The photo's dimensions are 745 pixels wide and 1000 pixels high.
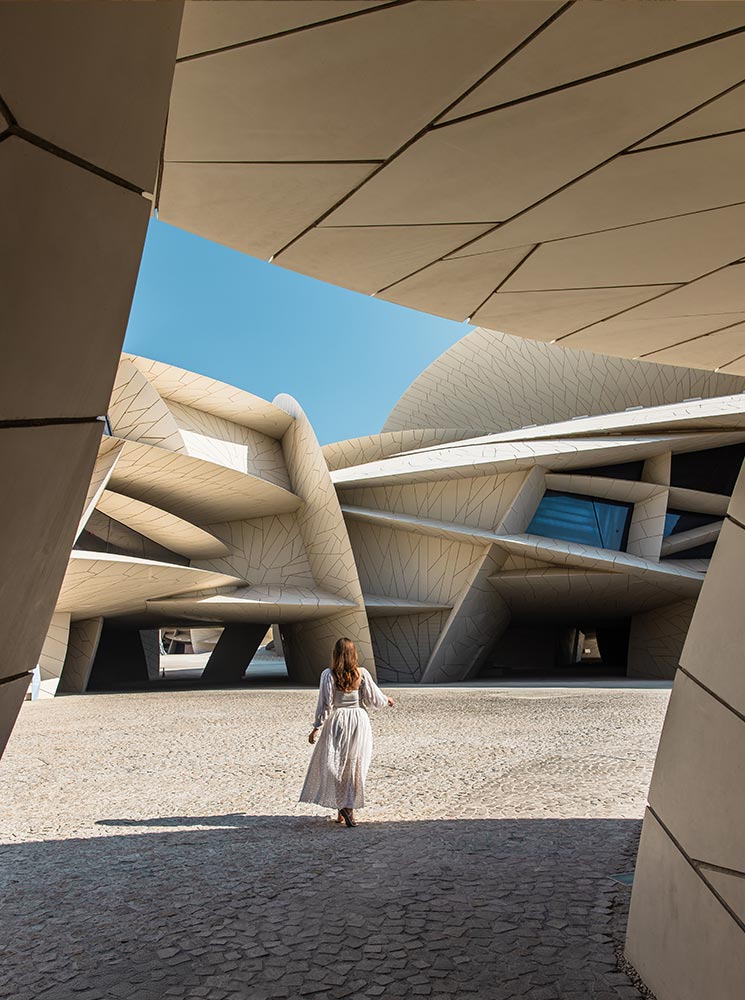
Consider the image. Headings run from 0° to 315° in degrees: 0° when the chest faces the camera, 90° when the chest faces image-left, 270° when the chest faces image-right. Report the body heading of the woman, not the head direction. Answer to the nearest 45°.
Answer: approximately 180°

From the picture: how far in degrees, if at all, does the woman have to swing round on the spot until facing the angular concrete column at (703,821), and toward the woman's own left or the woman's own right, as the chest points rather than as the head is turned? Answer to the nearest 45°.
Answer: approximately 135° to the woman's own right

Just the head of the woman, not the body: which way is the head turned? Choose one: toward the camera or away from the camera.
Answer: away from the camera

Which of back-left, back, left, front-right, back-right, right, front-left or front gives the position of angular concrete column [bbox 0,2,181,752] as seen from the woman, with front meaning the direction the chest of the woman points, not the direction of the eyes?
back
